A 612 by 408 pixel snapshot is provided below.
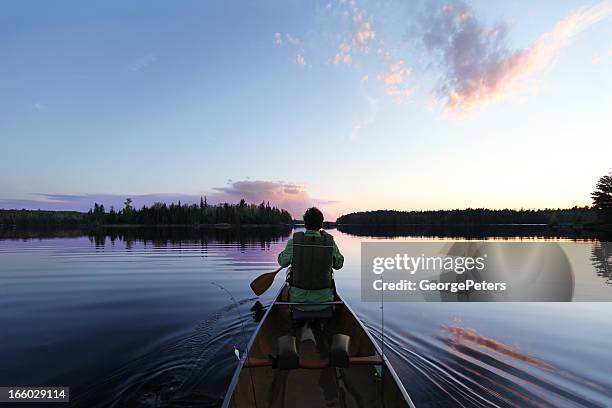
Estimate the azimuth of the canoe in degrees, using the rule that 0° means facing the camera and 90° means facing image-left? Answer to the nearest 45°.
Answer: approximately 180°

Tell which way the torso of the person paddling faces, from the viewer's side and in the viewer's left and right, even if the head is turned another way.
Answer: facing away from the viewer

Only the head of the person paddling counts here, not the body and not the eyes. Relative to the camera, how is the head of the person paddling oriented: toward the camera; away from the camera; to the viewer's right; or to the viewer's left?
away from the camera

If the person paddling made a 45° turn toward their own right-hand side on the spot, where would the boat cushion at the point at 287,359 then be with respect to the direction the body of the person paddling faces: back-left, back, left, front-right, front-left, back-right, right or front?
back-right
